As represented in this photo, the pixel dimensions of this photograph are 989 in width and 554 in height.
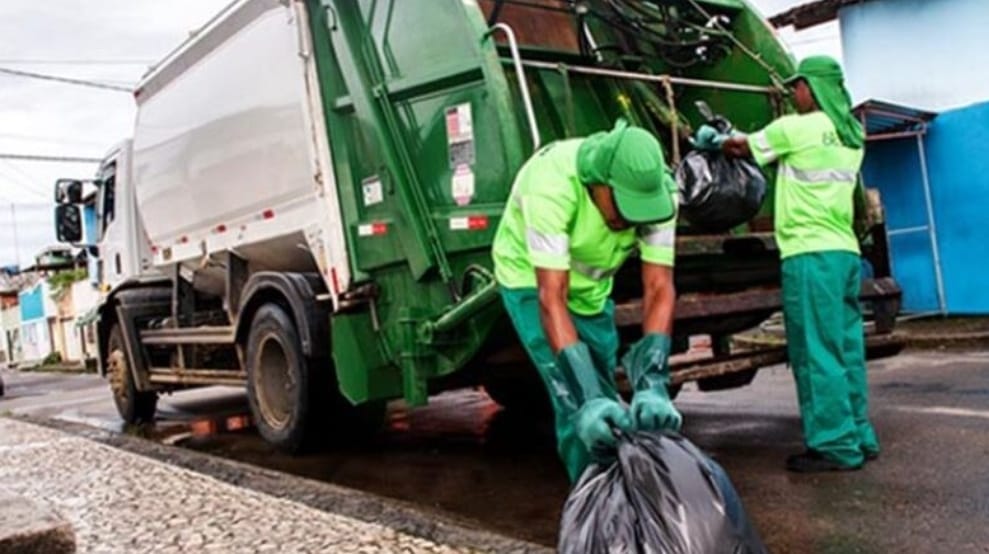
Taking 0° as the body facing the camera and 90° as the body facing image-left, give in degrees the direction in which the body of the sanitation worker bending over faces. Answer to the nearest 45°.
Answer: approximately 315°

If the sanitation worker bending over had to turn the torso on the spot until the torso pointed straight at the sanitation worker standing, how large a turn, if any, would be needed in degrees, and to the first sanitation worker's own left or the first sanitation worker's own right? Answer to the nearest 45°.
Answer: approximately 90° to the first sanitation worker's own left

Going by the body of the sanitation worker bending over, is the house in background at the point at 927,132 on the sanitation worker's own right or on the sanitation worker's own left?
on the sanitation worker's own left

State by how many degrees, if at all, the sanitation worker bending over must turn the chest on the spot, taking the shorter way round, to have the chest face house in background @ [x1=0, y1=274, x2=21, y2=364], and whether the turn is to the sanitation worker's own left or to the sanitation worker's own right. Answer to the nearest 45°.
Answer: approximately 180°
